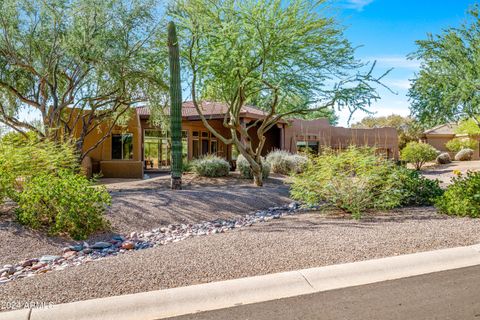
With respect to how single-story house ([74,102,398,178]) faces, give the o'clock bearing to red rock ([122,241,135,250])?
The red rock is roughly at 12 o'clock from the single-story house.

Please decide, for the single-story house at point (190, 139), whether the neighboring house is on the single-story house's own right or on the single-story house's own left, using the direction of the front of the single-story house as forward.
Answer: on the single-story house's own left

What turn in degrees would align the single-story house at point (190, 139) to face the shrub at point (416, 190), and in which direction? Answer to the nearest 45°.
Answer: approximately 45° to its left

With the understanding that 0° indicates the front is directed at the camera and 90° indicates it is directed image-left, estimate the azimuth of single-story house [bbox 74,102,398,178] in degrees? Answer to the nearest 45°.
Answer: approximately 0°

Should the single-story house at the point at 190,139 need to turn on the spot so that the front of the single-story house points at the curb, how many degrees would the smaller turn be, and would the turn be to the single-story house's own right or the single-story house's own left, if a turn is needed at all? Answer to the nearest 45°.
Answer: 0° — it already faces it

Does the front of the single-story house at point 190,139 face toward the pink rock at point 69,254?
yes

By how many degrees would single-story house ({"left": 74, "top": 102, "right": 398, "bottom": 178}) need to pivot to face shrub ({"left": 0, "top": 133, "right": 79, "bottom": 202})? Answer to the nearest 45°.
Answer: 0° — it already faces it

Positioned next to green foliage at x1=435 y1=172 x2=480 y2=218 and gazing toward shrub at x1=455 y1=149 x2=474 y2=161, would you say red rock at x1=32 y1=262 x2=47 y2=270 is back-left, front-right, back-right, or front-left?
back-left

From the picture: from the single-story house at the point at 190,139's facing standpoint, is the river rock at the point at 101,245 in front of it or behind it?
in front

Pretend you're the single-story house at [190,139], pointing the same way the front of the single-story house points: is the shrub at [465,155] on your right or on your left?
on your left

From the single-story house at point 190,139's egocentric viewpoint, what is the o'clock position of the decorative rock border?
The decorative rock border is roughly at 12 o'clock from the single-story house.

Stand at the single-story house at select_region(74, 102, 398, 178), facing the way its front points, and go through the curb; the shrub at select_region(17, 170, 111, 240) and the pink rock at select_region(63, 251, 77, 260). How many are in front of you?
3

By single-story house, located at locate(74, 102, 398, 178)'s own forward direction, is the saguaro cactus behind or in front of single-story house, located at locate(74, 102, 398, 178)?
in front

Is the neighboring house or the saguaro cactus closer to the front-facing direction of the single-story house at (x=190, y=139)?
the saguaro cactus
